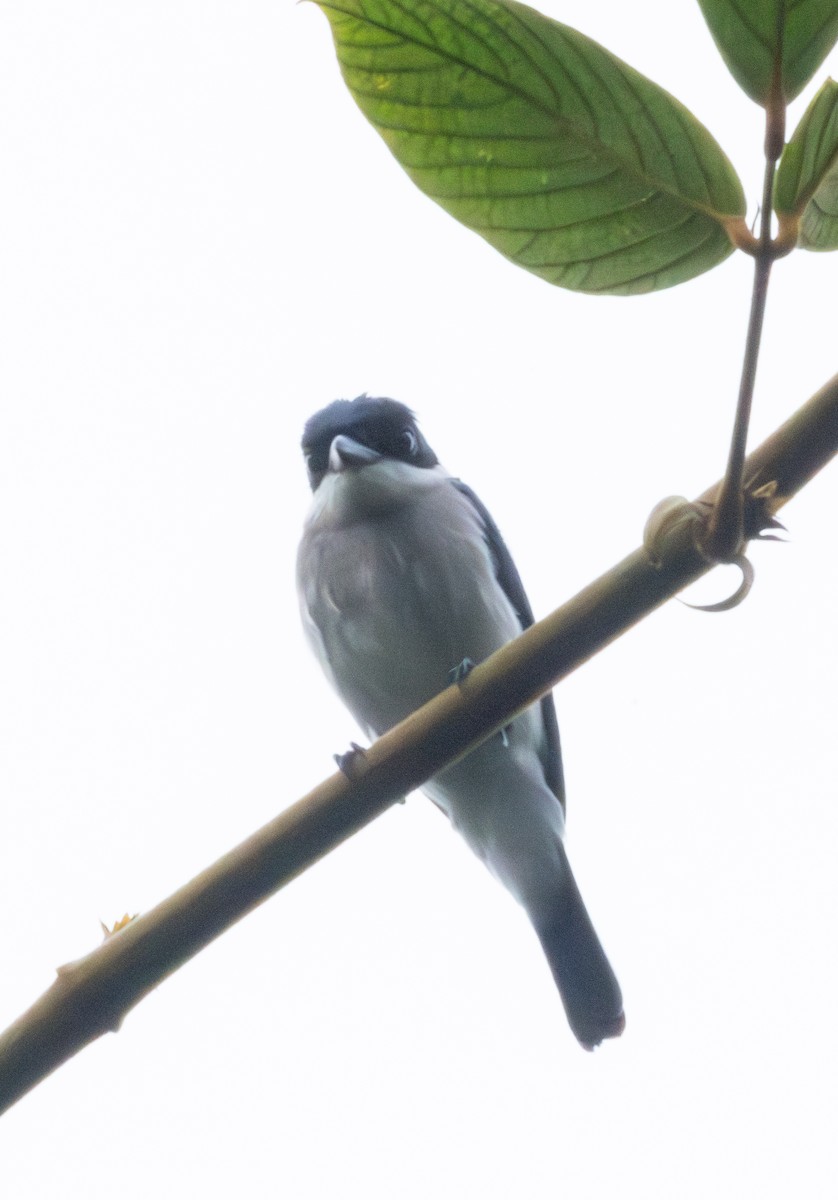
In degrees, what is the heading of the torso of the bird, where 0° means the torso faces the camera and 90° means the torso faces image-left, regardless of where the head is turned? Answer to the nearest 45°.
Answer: approximately 45°

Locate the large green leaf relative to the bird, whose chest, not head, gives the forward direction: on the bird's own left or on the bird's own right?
on the bird's own left

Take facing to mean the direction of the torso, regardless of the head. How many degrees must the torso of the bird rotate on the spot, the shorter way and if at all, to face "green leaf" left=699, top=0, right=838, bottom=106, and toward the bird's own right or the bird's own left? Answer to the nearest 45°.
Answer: approximately 45° to the bird's own left
